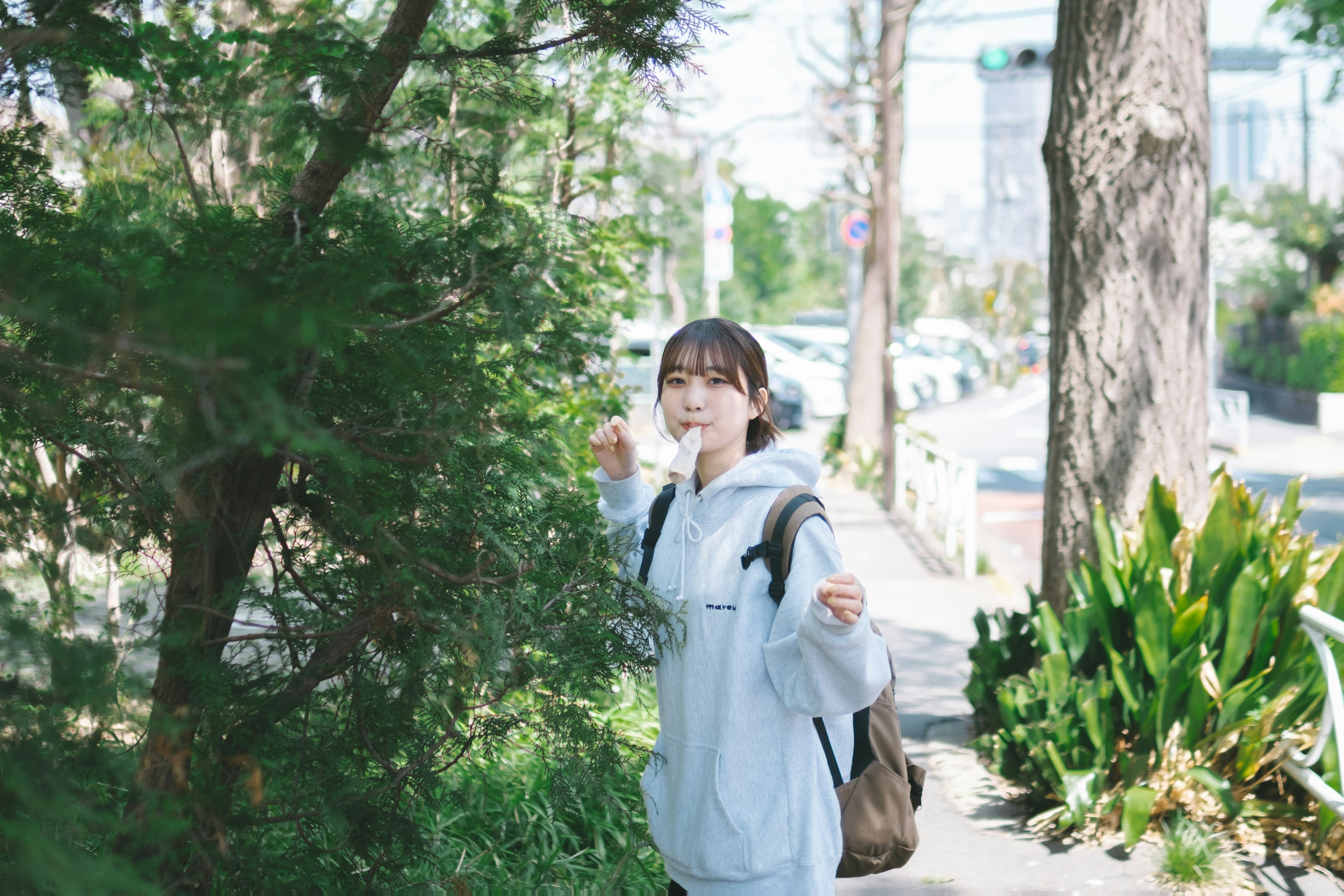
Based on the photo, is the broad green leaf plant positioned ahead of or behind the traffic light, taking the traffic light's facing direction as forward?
ahead

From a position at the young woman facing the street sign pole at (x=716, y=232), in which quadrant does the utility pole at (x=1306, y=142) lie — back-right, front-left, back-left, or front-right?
front-right

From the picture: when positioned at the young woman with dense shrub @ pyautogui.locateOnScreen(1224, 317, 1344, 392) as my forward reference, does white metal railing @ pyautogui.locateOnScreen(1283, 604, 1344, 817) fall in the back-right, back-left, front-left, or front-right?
front-right

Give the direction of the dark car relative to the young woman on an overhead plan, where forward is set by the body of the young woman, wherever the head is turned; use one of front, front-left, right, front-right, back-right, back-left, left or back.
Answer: back-right

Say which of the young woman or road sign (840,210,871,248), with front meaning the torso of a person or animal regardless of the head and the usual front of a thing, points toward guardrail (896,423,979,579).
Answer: the road sign

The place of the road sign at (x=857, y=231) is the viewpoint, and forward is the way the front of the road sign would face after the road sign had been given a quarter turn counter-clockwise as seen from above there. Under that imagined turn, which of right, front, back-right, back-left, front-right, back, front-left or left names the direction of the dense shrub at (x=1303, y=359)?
front-left

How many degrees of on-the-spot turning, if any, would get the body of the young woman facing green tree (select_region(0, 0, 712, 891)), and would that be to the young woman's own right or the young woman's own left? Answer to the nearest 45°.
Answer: approximately 45° to the young woman's own right

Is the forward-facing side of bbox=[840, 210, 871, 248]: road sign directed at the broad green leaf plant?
yes

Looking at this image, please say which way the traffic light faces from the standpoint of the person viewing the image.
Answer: facing the viewer

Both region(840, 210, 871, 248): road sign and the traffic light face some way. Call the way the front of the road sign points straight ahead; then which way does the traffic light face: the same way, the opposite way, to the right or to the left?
the same way

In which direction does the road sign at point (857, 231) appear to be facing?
toward the camera

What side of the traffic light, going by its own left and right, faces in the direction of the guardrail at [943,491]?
front

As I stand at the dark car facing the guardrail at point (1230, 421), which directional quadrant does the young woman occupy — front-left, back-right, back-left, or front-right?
front-right

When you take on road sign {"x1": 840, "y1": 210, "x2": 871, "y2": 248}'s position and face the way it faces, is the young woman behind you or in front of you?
in front

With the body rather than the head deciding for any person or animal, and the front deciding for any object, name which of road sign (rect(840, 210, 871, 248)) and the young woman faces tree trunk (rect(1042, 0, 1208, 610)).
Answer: the road sign

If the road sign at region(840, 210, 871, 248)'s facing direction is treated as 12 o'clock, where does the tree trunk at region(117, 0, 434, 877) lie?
The tree trunk is roughly at 12 o'clock from the road sign.

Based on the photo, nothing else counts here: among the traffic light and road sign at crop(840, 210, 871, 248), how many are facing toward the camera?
2
